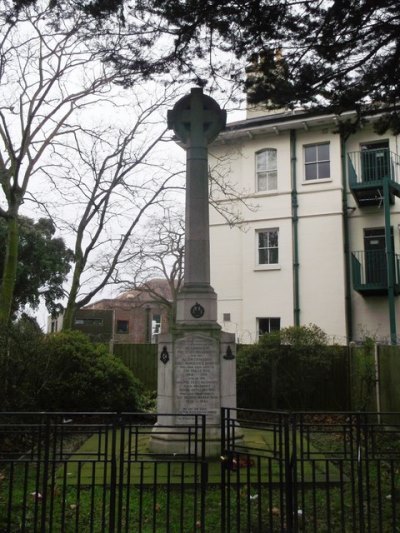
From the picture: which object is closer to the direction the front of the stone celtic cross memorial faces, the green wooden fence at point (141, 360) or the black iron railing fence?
the black iron railing fence

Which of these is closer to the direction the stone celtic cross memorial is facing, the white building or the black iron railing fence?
the black iron railing fence

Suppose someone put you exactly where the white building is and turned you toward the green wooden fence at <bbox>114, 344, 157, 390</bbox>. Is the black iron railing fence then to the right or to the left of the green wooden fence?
left

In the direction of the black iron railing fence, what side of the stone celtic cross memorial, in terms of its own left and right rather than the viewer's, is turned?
front

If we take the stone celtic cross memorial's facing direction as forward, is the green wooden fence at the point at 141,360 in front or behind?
behind

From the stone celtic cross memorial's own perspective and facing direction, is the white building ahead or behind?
behind

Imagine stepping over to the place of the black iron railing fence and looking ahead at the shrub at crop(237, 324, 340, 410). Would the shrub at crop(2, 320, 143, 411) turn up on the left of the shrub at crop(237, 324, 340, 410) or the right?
left

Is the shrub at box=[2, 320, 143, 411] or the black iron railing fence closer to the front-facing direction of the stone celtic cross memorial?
the black iron railing fence

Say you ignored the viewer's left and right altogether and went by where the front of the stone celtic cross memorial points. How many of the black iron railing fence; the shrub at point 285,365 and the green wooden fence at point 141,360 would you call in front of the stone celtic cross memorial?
1

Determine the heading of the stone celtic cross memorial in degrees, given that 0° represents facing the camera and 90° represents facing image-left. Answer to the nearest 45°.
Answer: approximately 0°

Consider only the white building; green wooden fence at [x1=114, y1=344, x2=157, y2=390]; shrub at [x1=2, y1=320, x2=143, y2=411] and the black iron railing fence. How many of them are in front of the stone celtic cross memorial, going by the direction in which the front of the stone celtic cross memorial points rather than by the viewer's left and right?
1
